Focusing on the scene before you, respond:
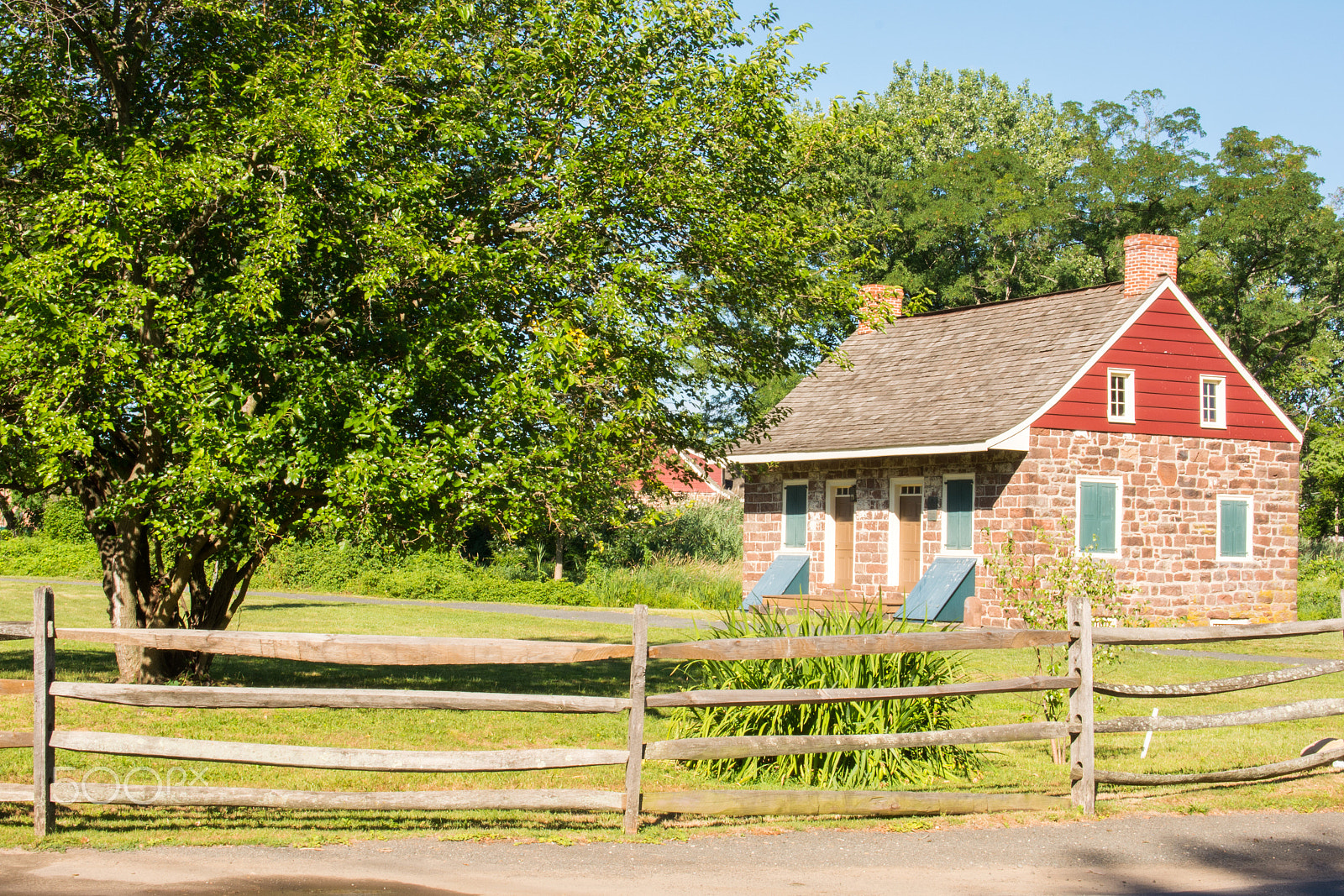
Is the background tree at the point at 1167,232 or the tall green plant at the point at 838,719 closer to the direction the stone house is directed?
the tall green plant

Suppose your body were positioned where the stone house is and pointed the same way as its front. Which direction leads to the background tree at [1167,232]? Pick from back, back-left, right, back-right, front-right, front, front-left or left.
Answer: back-right

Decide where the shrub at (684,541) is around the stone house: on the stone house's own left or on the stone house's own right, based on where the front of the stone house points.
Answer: on the stone house's own right

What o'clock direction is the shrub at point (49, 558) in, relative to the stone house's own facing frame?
The shrub is roughly at 2 o'clock from the stone house.

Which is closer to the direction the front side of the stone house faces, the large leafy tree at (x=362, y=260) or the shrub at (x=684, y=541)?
the large leafy tree

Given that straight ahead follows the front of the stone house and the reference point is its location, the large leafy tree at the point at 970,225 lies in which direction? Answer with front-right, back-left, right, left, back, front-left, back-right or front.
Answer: back-right

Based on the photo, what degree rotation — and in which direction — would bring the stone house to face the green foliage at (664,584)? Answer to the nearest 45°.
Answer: approximately 90° to its right

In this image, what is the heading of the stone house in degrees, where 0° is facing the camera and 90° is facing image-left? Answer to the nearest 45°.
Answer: approximately 45°

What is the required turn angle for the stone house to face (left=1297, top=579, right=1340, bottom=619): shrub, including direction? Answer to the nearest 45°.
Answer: approximately 180°

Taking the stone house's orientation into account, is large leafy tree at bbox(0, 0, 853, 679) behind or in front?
in front
